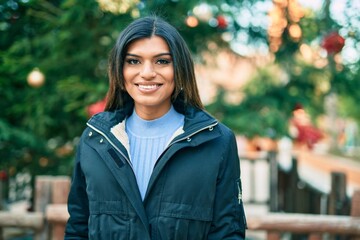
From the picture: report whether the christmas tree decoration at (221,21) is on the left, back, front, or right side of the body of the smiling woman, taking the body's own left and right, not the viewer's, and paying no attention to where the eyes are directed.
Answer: back

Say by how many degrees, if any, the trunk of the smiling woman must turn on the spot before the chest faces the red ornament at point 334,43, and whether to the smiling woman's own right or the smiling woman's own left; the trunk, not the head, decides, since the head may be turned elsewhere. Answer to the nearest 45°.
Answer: approximately 135° to the smiling woman's own left

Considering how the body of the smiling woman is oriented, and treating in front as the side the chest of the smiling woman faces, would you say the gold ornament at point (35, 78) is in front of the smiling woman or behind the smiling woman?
behind

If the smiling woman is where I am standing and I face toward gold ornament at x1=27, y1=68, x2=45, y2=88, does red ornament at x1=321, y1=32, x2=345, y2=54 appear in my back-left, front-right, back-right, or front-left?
front-right

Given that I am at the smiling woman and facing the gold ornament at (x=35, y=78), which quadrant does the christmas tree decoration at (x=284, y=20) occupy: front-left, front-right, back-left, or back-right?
front-right

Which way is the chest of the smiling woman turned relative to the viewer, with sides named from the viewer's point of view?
facing the viewer

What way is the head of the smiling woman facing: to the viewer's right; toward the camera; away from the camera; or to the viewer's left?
toward the camera

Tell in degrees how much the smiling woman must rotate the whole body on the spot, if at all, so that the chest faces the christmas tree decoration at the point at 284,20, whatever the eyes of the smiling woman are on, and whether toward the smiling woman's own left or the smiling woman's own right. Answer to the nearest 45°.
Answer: approximately 135° to the smiling woman's own left
